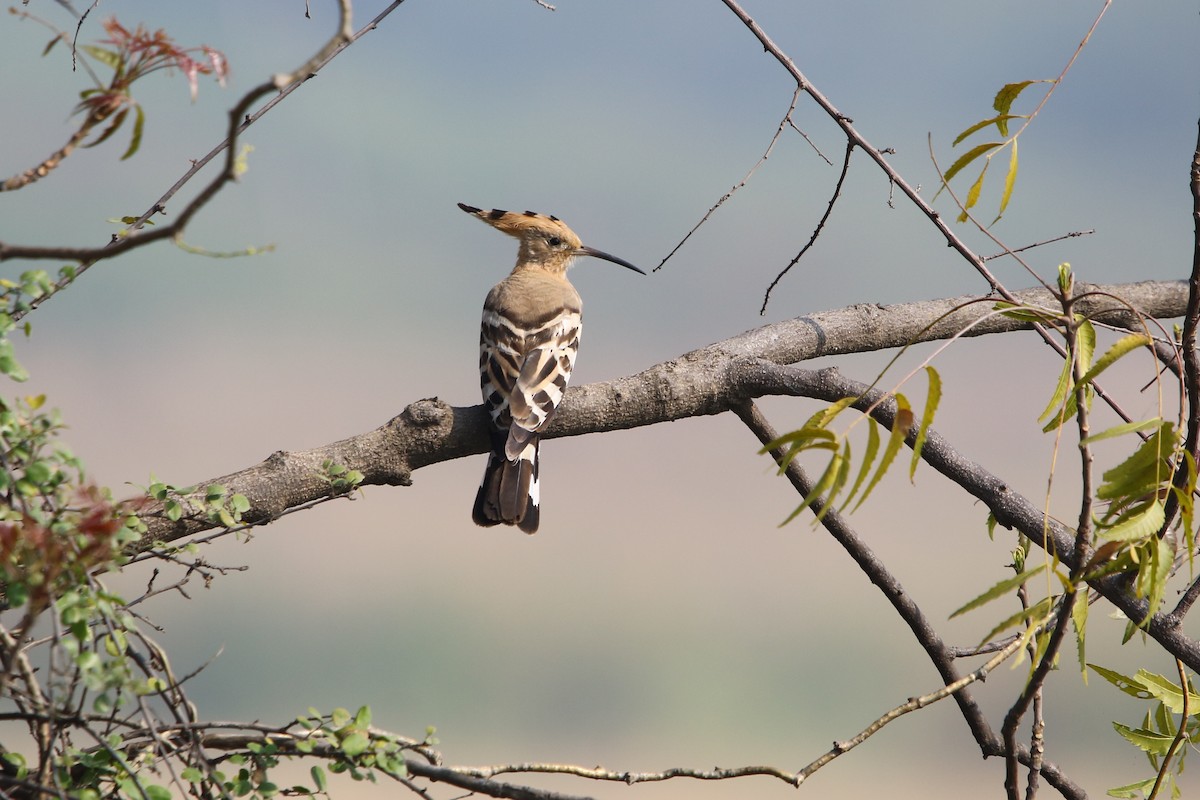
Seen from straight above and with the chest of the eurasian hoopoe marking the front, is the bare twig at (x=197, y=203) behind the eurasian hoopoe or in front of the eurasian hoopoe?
behind

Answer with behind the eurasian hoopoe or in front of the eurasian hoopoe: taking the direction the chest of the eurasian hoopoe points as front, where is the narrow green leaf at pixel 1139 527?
behind

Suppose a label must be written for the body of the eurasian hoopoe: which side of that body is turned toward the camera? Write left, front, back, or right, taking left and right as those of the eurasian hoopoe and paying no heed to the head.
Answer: back
